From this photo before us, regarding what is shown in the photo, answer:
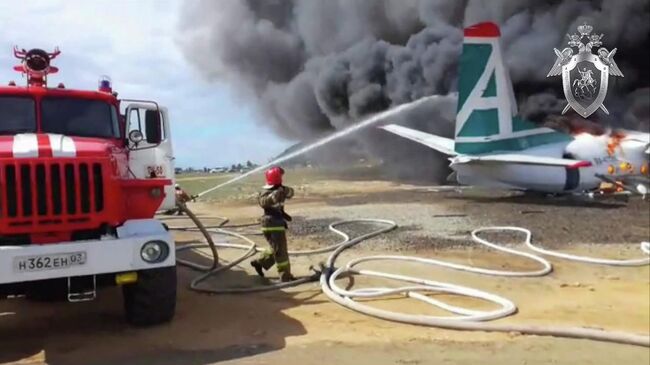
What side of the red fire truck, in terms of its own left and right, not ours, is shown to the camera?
front

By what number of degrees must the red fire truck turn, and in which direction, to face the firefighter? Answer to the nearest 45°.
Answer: approximately 135° to its left

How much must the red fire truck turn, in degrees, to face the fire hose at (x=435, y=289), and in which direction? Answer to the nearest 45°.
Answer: approximately 90° to its left
